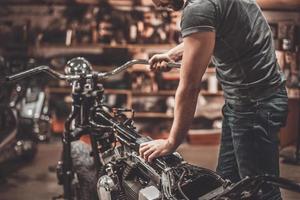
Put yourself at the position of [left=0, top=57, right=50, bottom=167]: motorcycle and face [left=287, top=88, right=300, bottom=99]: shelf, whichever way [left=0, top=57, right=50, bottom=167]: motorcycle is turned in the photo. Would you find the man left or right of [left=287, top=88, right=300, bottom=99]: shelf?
right

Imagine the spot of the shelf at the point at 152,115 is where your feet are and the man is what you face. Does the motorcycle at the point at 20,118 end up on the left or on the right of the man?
right

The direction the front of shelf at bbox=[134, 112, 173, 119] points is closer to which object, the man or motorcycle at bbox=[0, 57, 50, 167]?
the man

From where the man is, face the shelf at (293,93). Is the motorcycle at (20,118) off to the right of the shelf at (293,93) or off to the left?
left

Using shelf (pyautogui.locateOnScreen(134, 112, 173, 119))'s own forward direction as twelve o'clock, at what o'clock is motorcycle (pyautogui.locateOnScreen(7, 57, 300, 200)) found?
The motorcycle is roughly at 12 o'clock from the shelf.

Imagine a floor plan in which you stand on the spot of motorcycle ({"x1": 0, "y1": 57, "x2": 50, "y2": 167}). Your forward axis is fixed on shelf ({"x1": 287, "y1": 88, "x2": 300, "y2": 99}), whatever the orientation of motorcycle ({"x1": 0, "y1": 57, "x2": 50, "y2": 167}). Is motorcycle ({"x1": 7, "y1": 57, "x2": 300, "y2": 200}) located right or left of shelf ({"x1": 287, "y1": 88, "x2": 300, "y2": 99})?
right

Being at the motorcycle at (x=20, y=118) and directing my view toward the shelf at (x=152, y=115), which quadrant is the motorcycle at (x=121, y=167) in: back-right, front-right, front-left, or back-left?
back-right

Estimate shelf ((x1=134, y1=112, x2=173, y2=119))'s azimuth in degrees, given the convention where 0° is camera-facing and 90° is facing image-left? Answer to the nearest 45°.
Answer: approximately 0°

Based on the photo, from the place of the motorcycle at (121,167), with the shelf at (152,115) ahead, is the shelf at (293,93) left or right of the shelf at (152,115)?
right

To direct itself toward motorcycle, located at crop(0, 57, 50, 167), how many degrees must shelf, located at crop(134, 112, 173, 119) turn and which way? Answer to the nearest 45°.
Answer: approximately 45° to its right
